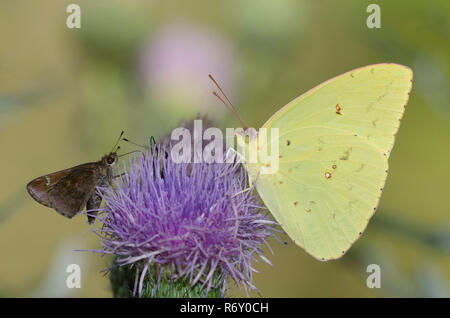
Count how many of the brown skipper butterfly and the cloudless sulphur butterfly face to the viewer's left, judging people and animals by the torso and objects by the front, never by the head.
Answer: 1

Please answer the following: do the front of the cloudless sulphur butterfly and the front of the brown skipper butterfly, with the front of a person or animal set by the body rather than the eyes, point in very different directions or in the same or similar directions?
very different directions

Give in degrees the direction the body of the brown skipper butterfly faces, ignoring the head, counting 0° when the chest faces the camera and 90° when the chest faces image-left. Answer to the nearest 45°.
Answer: approximately 270°

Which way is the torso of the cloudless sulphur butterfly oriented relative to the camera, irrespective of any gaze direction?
to the viewer's left

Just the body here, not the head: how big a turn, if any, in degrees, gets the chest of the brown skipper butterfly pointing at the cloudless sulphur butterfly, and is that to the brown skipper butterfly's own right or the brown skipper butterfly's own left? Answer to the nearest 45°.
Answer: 0° — it already faces it

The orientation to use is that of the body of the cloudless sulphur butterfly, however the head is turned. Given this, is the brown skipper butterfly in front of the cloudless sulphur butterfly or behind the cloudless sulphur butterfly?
in front
